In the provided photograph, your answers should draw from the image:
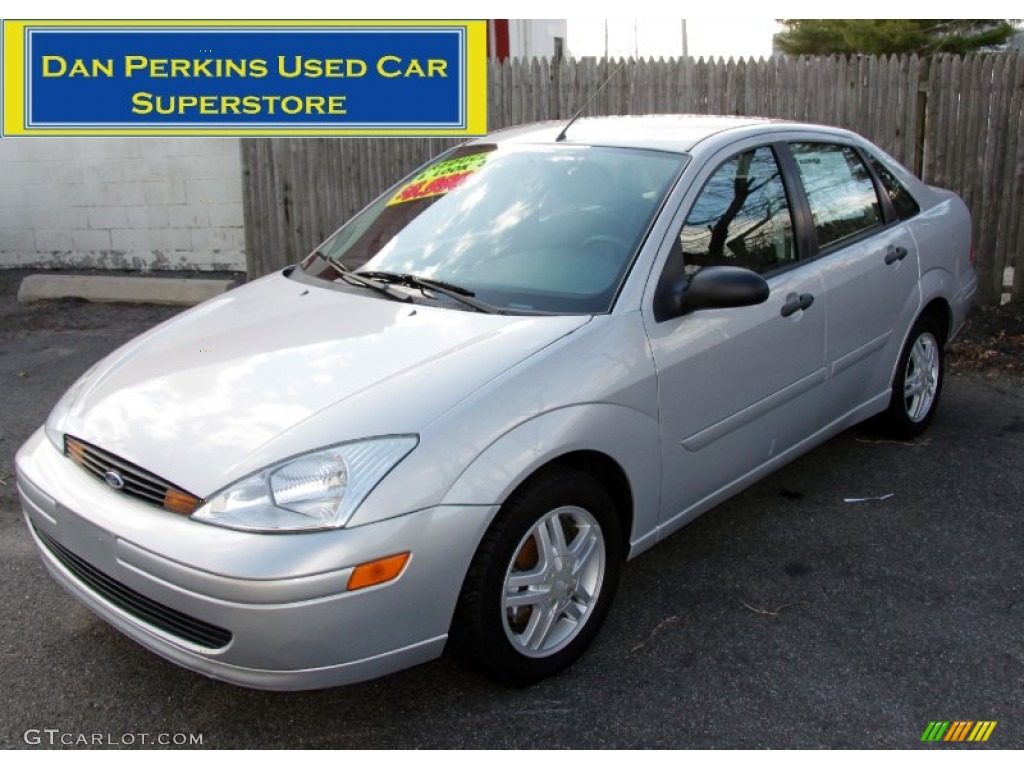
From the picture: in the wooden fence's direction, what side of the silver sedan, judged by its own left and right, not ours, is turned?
back

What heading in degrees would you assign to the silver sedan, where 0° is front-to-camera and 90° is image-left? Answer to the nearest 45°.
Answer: approximately 45°
